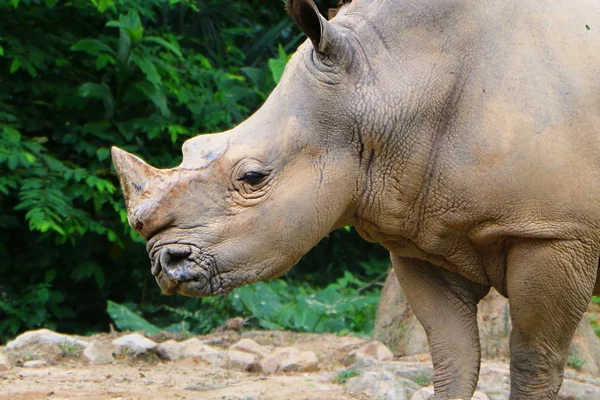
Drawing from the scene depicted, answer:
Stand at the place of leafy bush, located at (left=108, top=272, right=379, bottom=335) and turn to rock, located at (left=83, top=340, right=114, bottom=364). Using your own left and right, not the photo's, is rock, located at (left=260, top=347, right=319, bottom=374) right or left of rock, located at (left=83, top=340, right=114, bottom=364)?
left

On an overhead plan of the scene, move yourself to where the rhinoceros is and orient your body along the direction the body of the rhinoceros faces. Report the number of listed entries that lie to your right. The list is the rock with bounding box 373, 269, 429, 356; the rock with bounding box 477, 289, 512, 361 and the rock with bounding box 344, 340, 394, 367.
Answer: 3

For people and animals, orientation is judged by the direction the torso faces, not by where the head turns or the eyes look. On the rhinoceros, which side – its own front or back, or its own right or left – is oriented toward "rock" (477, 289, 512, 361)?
right

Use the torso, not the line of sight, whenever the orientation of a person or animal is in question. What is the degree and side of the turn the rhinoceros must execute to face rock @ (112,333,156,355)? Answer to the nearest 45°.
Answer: approximately 45° to its right

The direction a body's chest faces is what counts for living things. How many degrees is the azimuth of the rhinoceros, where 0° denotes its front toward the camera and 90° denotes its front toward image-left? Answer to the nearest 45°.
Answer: approximately 90°

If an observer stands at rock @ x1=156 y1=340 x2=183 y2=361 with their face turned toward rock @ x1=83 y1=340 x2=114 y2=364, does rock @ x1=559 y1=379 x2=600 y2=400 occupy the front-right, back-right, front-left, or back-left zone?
back-left
